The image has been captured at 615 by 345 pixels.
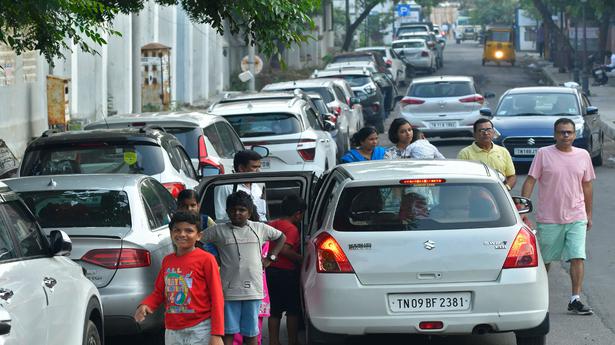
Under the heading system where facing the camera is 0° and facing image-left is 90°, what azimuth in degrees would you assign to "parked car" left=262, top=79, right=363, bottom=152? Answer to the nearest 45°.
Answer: approximately 135°

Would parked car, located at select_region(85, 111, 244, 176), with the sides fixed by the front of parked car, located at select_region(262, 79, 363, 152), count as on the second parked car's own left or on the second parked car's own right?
on the second parked car's own left

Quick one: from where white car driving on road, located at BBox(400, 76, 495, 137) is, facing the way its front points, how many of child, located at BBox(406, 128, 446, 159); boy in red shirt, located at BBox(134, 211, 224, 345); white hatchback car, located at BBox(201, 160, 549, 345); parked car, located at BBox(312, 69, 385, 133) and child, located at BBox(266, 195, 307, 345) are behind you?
4

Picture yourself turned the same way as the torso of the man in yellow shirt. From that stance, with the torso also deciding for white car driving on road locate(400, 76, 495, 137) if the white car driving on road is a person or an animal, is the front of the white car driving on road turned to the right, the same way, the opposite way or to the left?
the opposite way

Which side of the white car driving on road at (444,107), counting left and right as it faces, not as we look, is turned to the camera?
back

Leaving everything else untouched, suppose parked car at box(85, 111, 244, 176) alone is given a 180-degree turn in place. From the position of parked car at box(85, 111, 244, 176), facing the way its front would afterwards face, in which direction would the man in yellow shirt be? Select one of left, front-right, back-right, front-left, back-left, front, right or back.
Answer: left

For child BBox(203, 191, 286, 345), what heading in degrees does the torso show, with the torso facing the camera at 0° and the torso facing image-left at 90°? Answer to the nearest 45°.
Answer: approximately 0°

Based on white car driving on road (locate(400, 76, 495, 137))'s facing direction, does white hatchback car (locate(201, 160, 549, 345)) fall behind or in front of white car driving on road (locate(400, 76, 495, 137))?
behind

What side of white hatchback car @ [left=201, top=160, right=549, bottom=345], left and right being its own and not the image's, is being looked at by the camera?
back

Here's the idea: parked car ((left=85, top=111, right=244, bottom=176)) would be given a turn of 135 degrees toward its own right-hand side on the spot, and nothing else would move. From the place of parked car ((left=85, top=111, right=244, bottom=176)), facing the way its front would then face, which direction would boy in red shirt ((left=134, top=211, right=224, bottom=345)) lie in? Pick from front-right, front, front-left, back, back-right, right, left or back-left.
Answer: front

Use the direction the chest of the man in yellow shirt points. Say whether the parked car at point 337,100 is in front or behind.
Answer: behind

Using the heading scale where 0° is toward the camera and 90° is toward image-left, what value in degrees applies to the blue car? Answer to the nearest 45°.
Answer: approximately 45°

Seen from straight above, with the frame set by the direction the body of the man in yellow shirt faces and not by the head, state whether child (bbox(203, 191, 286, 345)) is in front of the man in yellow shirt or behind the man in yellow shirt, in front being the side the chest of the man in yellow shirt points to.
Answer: in front
